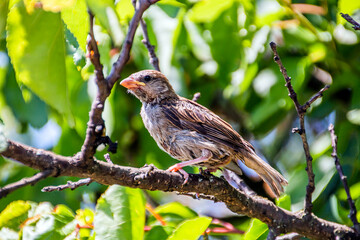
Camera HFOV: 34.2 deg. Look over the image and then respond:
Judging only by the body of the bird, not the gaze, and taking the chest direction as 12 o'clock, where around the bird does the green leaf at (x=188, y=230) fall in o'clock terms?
The green leaf is roughly at 9 o'clock from the bird.

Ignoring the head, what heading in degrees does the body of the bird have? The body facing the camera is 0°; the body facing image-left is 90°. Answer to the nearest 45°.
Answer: approximately 90°

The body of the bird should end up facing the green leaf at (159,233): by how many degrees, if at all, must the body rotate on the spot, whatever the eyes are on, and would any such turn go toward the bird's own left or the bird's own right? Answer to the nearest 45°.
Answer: approximately 90° to the bird's own left

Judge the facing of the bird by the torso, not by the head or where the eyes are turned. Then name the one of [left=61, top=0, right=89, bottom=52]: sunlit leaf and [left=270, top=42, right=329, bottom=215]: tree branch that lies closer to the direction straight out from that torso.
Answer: the sunlit leaf

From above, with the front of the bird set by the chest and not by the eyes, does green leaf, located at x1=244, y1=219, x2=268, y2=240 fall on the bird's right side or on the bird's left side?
on the bird's left side
